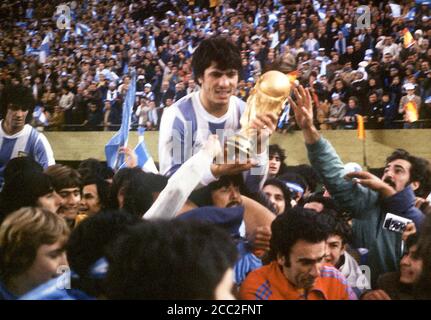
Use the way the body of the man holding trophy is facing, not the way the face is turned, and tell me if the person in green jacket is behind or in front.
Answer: in front

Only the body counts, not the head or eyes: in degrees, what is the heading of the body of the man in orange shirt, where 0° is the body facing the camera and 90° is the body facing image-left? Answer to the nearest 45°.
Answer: approximately 315°

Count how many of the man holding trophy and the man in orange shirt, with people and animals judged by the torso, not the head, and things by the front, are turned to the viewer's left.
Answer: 0

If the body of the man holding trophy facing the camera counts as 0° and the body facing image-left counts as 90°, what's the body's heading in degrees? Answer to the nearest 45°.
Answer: approximately 315°

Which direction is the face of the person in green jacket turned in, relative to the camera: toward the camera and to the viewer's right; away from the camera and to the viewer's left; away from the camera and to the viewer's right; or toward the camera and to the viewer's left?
toward the camera and to the viewer's left
